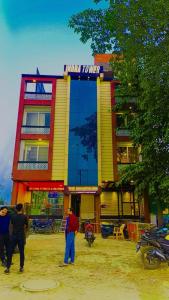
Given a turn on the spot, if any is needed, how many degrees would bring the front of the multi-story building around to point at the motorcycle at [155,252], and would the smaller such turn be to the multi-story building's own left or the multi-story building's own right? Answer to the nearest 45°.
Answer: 0° — it already faces it

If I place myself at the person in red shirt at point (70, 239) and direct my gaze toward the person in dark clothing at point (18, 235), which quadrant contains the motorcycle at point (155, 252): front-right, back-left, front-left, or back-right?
back-left

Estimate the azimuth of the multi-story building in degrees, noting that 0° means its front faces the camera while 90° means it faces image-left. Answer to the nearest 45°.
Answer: approximately 0°
